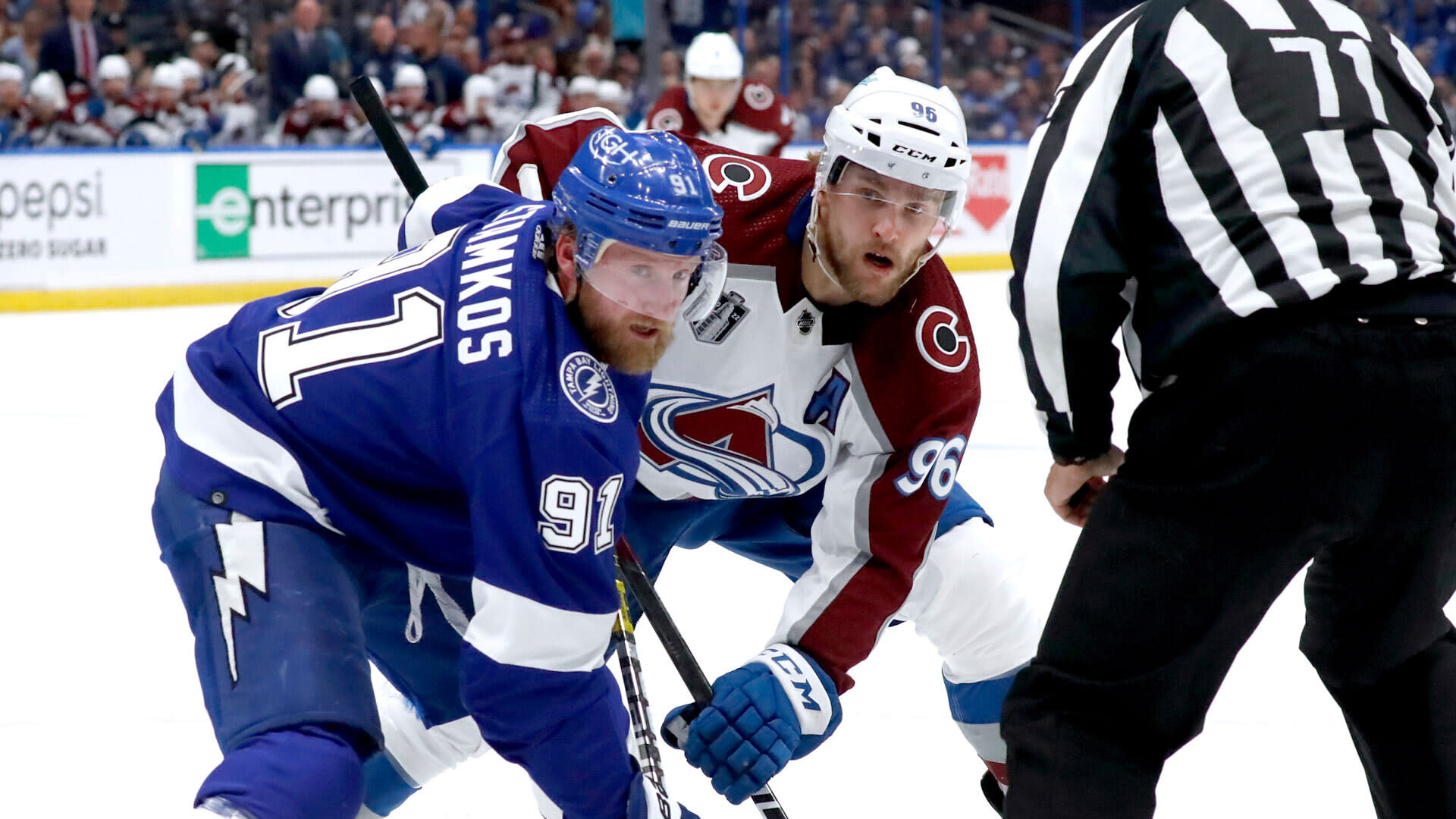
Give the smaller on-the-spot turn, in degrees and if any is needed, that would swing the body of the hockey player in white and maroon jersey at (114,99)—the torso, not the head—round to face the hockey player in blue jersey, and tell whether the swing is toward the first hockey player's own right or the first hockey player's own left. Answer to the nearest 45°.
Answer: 0° — they already face them

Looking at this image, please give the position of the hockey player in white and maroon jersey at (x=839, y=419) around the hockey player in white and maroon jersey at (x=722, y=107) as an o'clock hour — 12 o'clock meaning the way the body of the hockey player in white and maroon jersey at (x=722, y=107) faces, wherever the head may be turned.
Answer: the hockey player in white and maroon jersey at (x=839, y=419) is roughly at 12 o'clock from the hockey player in white and maroon jersey at (x=722, y=107).

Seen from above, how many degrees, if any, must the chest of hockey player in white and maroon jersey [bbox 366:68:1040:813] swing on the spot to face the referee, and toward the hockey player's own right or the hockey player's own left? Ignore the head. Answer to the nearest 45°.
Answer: approximately 45° to the hockey player's own left

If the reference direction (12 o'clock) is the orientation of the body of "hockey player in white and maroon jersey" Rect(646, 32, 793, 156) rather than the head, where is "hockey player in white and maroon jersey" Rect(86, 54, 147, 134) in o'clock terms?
"hockey player in white and maroon jersey" Rect(86, 54, 147, 134) is roughly at 4 o'clock from "hockey player in white and maroon jersey" Rect(646, 32, 793, 156).

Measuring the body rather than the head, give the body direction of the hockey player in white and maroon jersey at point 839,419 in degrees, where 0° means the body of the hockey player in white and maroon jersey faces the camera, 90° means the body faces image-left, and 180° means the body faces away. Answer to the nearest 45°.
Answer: approximately 0°

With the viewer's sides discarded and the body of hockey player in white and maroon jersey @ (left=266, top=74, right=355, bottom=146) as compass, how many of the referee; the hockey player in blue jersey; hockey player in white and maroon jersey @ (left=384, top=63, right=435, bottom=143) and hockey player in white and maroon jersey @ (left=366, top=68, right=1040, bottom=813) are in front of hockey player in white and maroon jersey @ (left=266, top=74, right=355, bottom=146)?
3

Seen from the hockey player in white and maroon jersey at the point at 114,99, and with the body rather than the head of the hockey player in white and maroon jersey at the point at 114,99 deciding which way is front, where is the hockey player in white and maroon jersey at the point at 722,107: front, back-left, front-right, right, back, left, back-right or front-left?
front-left

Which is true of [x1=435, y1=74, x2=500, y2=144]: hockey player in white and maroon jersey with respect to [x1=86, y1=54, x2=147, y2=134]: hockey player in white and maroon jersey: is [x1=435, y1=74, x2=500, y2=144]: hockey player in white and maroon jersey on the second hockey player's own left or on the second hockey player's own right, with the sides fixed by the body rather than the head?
on the second hockey player's own left

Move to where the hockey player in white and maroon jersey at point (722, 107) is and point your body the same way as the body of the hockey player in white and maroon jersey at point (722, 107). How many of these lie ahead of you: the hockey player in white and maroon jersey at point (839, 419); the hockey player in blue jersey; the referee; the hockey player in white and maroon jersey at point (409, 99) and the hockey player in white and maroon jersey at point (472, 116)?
3

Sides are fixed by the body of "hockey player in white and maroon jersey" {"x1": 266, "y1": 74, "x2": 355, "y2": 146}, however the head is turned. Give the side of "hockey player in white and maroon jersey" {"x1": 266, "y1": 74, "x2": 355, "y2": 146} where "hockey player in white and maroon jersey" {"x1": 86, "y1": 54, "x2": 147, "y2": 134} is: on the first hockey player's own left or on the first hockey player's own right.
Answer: on the first hockey player's own right
